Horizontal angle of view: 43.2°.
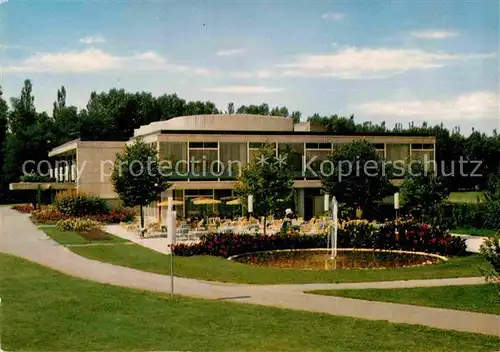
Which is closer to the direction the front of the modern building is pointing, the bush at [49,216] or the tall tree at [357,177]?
the tall tree

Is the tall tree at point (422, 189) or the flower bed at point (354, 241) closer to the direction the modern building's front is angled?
the flower bed

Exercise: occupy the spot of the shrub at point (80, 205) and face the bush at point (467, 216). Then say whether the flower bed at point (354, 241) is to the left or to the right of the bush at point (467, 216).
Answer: right

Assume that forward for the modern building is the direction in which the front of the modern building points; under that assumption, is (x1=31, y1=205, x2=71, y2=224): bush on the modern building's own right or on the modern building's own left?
on the modern building's own right

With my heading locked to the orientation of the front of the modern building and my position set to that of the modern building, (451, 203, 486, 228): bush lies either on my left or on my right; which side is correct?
on my left

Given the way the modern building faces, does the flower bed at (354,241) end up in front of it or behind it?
in front

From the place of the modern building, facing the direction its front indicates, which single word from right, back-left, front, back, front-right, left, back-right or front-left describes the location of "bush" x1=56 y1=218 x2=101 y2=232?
front-right

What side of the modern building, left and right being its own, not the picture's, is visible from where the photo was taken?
front

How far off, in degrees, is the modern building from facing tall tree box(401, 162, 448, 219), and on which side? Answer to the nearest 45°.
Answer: approximately 45° to its left

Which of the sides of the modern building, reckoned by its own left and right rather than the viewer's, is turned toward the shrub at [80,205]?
right

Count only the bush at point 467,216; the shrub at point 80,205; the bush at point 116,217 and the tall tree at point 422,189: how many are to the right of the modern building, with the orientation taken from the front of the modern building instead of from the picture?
2

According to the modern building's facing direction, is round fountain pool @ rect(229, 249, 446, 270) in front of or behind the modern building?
in front
